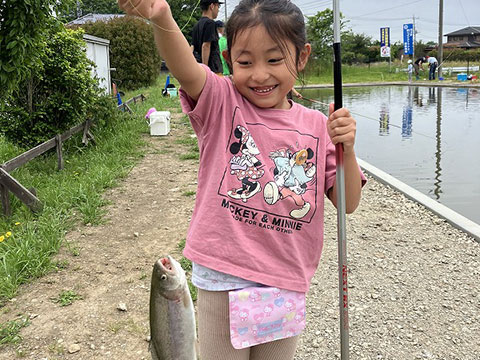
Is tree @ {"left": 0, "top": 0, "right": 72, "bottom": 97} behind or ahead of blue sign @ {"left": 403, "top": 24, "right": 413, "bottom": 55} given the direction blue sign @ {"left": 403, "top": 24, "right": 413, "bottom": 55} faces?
ahead

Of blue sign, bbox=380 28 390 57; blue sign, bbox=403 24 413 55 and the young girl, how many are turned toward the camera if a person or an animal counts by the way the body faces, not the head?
3

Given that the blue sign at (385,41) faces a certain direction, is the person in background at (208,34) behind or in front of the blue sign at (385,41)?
in front

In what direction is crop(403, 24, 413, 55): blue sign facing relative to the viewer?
toward the camera

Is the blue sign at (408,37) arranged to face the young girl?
yes

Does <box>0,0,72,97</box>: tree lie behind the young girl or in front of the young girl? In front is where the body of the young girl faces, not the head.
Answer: behind

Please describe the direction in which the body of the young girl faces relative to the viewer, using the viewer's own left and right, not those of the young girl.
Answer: facing the viewer

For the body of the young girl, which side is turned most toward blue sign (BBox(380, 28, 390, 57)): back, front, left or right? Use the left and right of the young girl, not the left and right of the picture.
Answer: back

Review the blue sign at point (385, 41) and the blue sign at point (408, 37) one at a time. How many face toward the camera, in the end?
2
